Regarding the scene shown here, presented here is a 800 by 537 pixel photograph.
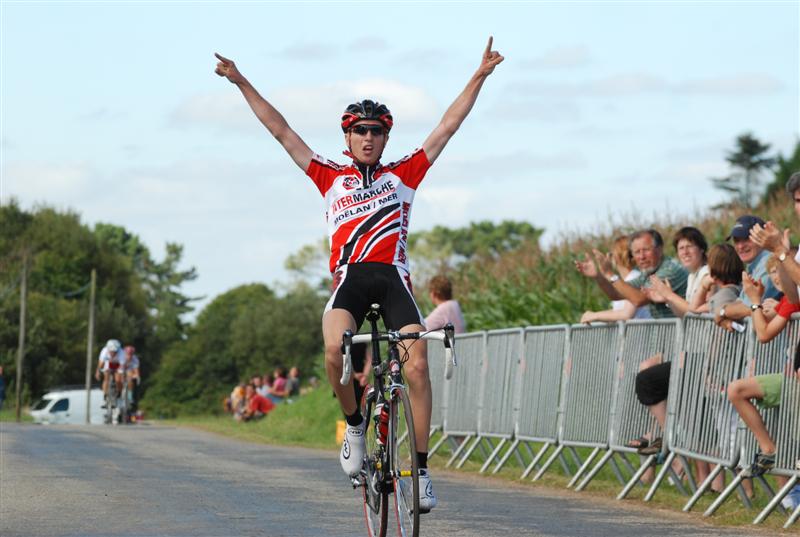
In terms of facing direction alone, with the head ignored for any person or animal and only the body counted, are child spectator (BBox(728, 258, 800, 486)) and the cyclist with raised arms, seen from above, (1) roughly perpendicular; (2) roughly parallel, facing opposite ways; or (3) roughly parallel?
roughly perpendicular

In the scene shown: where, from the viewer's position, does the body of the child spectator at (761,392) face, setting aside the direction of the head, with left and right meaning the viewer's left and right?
facing to the left of the viewer

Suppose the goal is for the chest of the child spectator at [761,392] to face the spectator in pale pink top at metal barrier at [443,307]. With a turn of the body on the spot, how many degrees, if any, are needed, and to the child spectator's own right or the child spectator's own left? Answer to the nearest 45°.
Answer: approximately 45° to the child spectator's own right

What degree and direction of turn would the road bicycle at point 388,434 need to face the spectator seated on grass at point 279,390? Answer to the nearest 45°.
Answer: approximately 180°

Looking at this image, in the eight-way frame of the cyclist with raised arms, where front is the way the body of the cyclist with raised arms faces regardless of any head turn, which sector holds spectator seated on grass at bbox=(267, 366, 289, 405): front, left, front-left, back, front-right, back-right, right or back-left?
back

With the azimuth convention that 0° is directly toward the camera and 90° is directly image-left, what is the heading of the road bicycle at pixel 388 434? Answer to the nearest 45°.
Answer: approximately 0°

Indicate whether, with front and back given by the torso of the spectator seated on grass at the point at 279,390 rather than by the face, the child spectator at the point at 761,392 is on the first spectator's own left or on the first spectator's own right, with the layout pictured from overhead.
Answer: on the first spectator's own left

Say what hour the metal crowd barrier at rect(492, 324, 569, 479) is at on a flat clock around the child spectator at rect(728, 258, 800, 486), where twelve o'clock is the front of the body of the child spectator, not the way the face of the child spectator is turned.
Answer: The metal crowd barrier is roughly at 2 o'clock from the child spectator.

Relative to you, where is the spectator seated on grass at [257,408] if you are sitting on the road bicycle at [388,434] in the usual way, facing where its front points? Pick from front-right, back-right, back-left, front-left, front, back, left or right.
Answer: back
